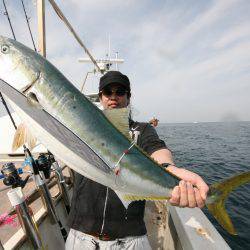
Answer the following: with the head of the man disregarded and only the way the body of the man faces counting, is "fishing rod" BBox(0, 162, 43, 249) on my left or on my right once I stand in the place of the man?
on my right

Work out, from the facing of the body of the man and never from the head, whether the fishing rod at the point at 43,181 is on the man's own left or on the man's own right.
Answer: on the man's own right

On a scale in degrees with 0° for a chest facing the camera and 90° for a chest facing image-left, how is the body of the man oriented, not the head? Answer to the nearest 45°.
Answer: approximately 0°

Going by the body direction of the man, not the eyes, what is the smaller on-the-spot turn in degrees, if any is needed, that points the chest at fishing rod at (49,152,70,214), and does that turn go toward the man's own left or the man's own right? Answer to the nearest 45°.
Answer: approximately 135° to the man's own right
